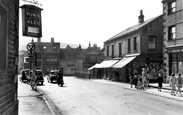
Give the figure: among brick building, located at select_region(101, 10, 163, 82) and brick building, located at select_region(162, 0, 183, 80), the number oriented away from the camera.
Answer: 0

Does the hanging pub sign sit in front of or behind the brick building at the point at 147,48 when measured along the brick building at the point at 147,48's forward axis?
in front

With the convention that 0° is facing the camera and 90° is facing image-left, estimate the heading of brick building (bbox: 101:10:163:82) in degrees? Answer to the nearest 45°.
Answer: approximately 45°

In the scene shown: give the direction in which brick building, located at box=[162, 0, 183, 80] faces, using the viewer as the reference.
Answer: facing the viewer and to the left of the viewer
